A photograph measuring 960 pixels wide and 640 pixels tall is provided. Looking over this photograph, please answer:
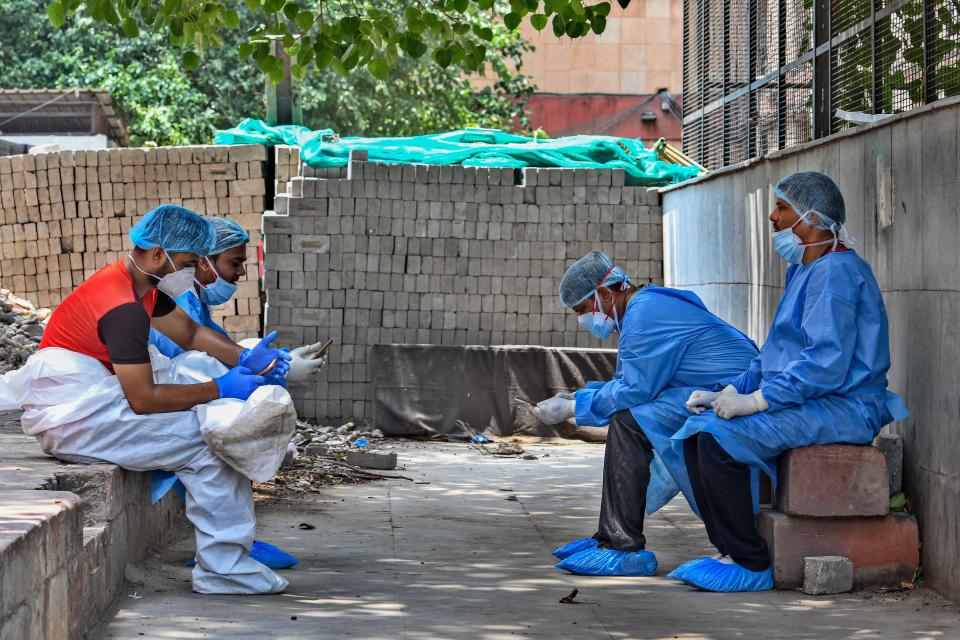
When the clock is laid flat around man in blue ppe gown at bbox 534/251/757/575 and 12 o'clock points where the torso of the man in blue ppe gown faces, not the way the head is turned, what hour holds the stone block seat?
The stone block seat is roughly at 7 o'clock from the man in blue ppe gown.

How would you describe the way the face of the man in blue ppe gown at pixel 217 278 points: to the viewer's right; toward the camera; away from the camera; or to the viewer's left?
to the viewer's right

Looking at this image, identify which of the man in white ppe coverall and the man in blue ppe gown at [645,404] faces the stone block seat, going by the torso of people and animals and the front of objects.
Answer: the man in white ppe coverall

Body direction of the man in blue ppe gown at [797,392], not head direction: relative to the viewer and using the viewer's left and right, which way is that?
facing to the left of the viewer

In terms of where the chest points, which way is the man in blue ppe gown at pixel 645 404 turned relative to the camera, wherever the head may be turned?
to the viewer's left

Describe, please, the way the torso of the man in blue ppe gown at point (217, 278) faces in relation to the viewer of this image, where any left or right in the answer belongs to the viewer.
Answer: facing to the right of the viewer

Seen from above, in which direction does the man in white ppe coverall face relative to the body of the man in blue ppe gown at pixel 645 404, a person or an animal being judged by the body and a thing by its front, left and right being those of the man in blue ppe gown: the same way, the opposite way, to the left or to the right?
the opposite way

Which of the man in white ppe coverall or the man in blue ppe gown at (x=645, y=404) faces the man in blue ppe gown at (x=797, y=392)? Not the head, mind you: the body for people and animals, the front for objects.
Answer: the man in white ppe coverall

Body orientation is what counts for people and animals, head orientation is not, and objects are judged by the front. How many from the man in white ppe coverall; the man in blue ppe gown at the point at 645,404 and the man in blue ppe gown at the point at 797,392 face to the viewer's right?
1

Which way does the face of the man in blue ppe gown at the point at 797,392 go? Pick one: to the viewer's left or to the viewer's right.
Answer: to the viewer's left

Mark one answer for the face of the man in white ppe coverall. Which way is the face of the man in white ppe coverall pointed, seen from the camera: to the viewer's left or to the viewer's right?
to the viewer's right

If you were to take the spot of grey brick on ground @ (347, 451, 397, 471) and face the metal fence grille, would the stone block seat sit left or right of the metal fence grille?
right

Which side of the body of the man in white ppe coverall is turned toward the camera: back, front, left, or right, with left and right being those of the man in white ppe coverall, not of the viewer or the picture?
right

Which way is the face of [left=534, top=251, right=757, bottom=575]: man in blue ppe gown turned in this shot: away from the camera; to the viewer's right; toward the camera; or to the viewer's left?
to the viewer's left

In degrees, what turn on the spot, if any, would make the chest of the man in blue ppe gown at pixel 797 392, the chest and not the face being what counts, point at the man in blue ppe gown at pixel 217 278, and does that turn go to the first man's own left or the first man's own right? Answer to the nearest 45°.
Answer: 0° — they already face them
